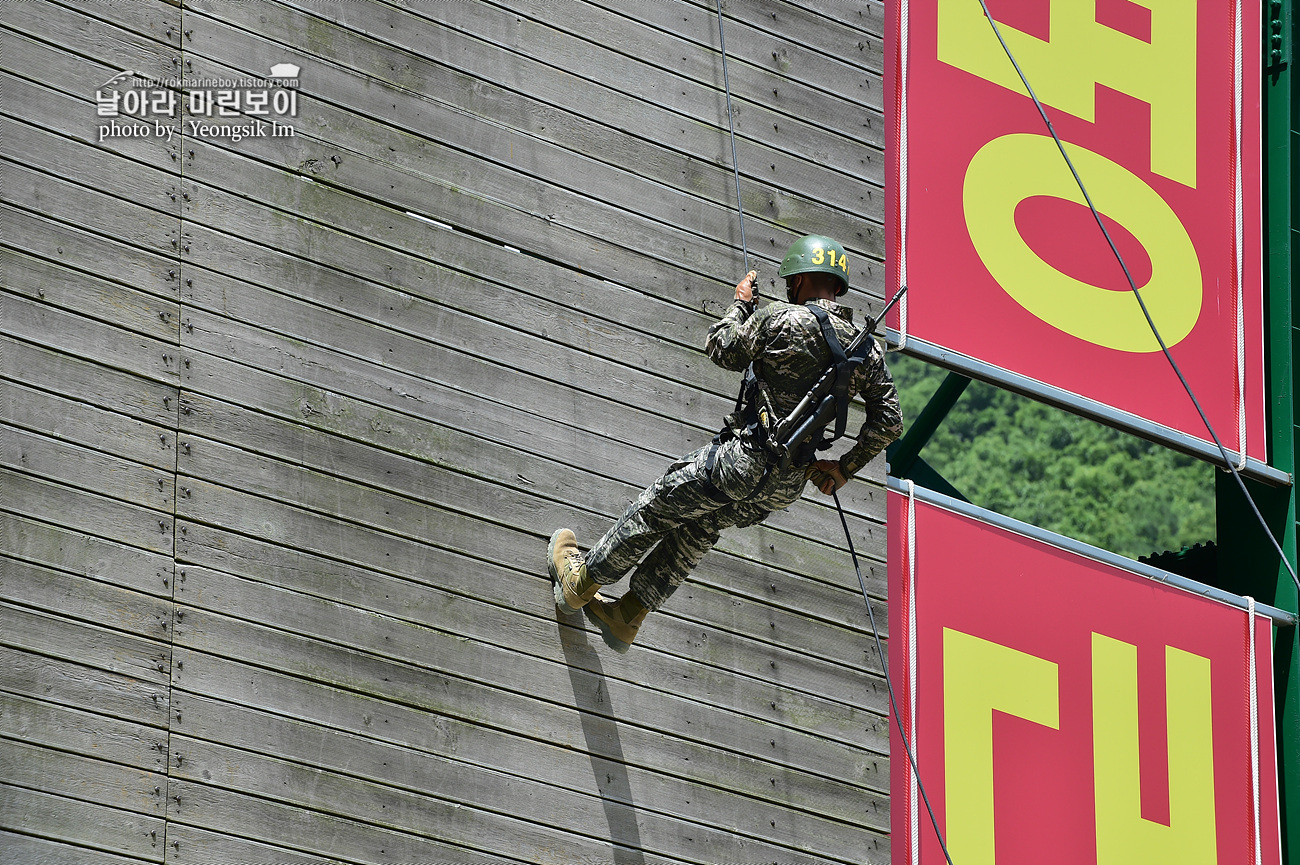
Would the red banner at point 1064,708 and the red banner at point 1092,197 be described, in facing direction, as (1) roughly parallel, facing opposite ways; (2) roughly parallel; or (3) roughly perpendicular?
roughly parallel

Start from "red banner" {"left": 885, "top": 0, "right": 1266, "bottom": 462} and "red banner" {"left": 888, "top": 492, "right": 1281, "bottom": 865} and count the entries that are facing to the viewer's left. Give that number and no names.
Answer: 0
